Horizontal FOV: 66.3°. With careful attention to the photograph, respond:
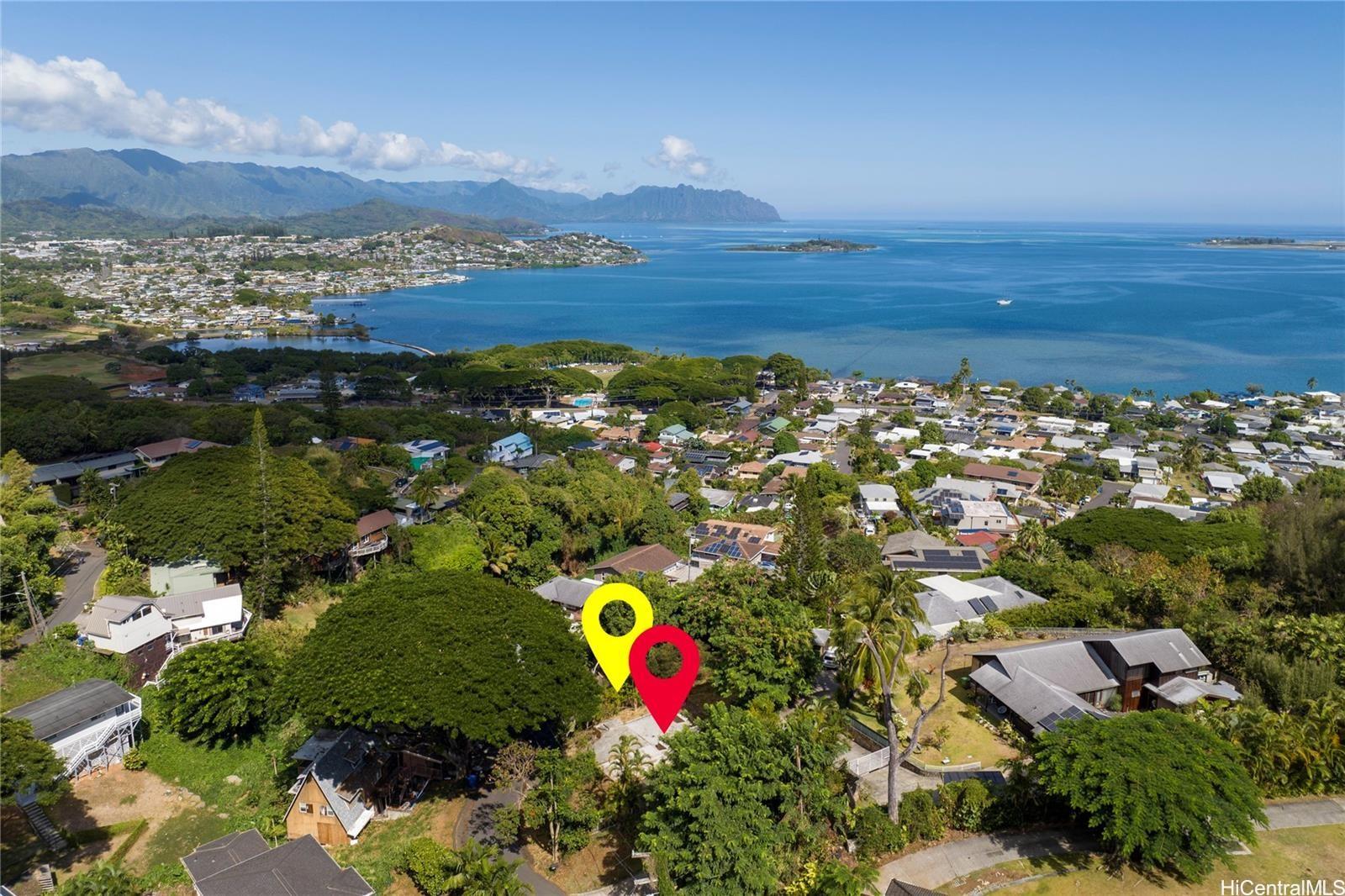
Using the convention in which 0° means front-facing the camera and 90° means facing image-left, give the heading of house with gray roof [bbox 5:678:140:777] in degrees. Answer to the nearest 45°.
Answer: approximately 315°

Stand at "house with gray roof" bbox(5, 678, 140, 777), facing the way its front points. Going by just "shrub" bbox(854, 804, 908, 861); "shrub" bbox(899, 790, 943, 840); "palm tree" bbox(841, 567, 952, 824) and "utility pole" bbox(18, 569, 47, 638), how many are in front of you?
3

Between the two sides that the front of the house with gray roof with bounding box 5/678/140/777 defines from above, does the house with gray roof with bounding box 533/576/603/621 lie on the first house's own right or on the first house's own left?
on the first house's own left

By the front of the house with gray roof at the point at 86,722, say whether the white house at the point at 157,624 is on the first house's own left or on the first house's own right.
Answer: on the first house's own left

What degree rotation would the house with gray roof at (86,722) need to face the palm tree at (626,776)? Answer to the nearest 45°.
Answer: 0° — it already faces it

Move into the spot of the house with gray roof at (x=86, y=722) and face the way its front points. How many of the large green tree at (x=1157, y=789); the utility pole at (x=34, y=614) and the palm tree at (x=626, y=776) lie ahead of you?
2

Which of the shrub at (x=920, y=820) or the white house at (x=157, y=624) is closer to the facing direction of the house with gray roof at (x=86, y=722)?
the shrub

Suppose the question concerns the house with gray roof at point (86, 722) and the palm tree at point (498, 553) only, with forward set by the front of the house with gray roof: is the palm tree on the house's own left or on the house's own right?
on the house's own left

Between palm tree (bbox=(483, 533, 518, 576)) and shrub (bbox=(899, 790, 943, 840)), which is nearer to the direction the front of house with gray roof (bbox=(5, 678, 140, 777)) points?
the shrub

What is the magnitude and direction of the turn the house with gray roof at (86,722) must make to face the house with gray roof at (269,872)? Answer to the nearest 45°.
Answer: approximately 45° to its right
